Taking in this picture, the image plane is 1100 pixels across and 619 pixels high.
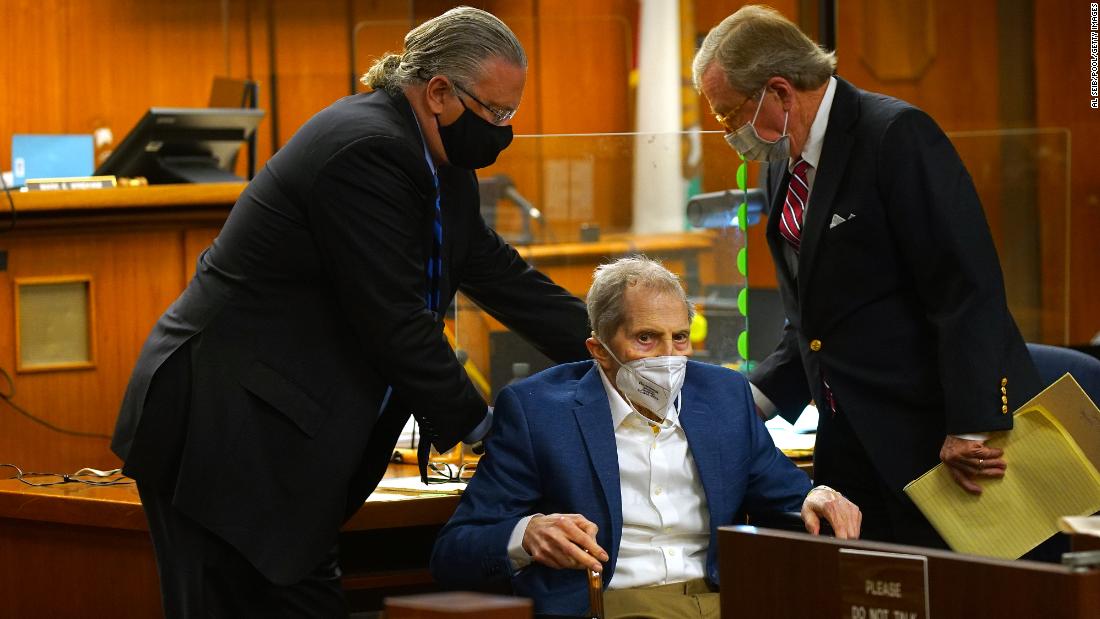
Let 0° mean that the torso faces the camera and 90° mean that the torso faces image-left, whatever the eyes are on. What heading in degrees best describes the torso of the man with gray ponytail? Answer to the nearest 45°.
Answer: approximately 270°

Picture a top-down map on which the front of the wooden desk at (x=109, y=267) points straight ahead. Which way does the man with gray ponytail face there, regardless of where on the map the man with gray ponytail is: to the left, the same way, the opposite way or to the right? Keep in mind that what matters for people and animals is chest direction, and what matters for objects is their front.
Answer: to the left

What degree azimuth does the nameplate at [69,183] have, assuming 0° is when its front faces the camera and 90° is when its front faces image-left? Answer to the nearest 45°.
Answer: approximately 0°

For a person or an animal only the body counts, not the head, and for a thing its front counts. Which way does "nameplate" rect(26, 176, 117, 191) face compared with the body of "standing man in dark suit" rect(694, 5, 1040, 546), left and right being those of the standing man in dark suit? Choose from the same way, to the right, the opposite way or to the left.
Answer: to the left

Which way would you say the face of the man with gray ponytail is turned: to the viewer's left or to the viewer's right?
to the viewer's right

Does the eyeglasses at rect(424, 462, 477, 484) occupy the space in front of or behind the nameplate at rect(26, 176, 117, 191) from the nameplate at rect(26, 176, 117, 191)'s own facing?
in front

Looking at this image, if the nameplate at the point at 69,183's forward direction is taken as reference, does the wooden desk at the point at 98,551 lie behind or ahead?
ahead

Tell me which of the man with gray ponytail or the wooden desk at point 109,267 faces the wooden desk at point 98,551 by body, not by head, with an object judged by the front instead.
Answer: the wooden desk at point 109,267

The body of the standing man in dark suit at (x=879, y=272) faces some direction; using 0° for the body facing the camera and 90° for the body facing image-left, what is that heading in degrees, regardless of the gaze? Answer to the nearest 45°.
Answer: approximately 45°

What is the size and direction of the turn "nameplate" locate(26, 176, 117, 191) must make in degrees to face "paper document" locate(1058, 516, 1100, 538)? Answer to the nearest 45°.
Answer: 0° — it already faces it

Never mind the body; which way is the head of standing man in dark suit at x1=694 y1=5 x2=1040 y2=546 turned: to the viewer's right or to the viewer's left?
to the viewer's left
